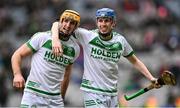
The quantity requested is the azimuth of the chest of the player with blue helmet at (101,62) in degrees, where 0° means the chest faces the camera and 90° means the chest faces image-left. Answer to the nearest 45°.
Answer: approximately 0°

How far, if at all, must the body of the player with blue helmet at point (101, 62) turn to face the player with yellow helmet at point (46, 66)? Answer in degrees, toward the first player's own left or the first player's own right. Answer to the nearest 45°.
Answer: approximately 90° to the first player's own right
